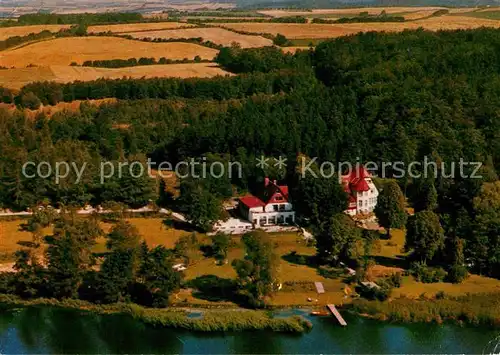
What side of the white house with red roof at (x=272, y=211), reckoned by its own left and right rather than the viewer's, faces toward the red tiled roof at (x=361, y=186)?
left

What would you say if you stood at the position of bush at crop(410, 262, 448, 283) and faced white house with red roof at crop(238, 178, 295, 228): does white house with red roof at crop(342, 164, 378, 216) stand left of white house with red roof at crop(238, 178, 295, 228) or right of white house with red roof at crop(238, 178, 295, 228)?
right

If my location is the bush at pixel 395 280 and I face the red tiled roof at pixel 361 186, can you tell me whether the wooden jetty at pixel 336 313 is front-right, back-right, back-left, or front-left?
back-left

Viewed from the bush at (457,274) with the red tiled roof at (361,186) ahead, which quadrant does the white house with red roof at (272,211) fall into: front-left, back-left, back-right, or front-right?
front-left

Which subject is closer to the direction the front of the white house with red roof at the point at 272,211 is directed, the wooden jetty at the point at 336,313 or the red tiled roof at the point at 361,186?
the wooden jetty

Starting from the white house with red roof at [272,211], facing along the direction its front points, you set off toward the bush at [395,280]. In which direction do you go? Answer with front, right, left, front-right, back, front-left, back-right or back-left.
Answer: front-left

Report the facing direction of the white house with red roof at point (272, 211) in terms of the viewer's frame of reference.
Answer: facing the viewer

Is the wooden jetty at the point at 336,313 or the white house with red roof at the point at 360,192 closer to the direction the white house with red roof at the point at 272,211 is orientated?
the wooden jetty

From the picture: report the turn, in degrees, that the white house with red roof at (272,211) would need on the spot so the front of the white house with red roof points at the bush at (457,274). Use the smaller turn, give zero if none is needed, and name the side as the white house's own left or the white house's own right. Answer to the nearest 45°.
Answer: approximately 45° to the white house's own left

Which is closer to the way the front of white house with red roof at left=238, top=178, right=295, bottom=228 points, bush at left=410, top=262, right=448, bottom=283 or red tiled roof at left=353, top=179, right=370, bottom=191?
the bush

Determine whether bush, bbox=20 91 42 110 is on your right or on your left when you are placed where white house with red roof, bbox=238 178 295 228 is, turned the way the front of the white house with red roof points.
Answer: on your right

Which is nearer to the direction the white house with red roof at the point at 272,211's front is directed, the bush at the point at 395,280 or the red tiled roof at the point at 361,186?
the bush

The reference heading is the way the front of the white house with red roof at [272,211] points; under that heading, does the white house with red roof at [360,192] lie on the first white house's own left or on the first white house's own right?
on the first white house's own left

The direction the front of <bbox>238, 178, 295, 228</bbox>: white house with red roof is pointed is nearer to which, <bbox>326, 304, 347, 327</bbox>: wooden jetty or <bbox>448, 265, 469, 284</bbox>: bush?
the wooden jetty
